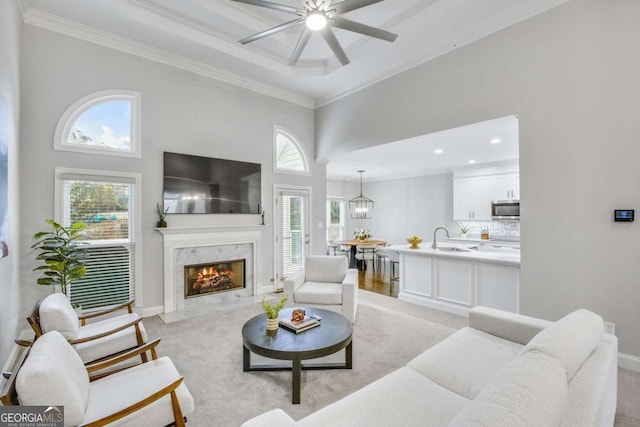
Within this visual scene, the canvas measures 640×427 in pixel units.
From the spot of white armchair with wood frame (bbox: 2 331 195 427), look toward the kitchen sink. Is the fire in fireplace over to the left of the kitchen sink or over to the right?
left

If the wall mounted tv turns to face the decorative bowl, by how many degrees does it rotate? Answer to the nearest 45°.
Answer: approximately 45° to its left

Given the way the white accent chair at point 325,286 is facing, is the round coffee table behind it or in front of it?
in front

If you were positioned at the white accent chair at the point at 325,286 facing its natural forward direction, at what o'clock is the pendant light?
The pendant light is roughly at 5 o'clock from the white accent chair.

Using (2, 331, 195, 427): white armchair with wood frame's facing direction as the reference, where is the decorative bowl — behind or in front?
in front

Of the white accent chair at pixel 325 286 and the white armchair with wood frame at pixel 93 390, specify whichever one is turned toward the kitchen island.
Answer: the white armchair with wood frame

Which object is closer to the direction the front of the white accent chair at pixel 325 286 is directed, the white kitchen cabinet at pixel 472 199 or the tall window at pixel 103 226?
the tall window

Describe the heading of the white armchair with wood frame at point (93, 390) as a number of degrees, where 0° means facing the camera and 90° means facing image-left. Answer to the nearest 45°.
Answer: approximately 270°

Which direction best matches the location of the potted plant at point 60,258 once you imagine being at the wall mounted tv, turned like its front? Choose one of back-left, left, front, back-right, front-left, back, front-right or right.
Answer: right

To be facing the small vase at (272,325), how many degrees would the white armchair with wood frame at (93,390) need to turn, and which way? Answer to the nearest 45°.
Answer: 0° — it already faces it

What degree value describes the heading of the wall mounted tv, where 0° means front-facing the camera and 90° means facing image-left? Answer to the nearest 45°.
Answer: approximately 315°

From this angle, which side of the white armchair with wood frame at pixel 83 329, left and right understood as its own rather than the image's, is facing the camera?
right

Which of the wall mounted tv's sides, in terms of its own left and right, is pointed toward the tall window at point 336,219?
left
